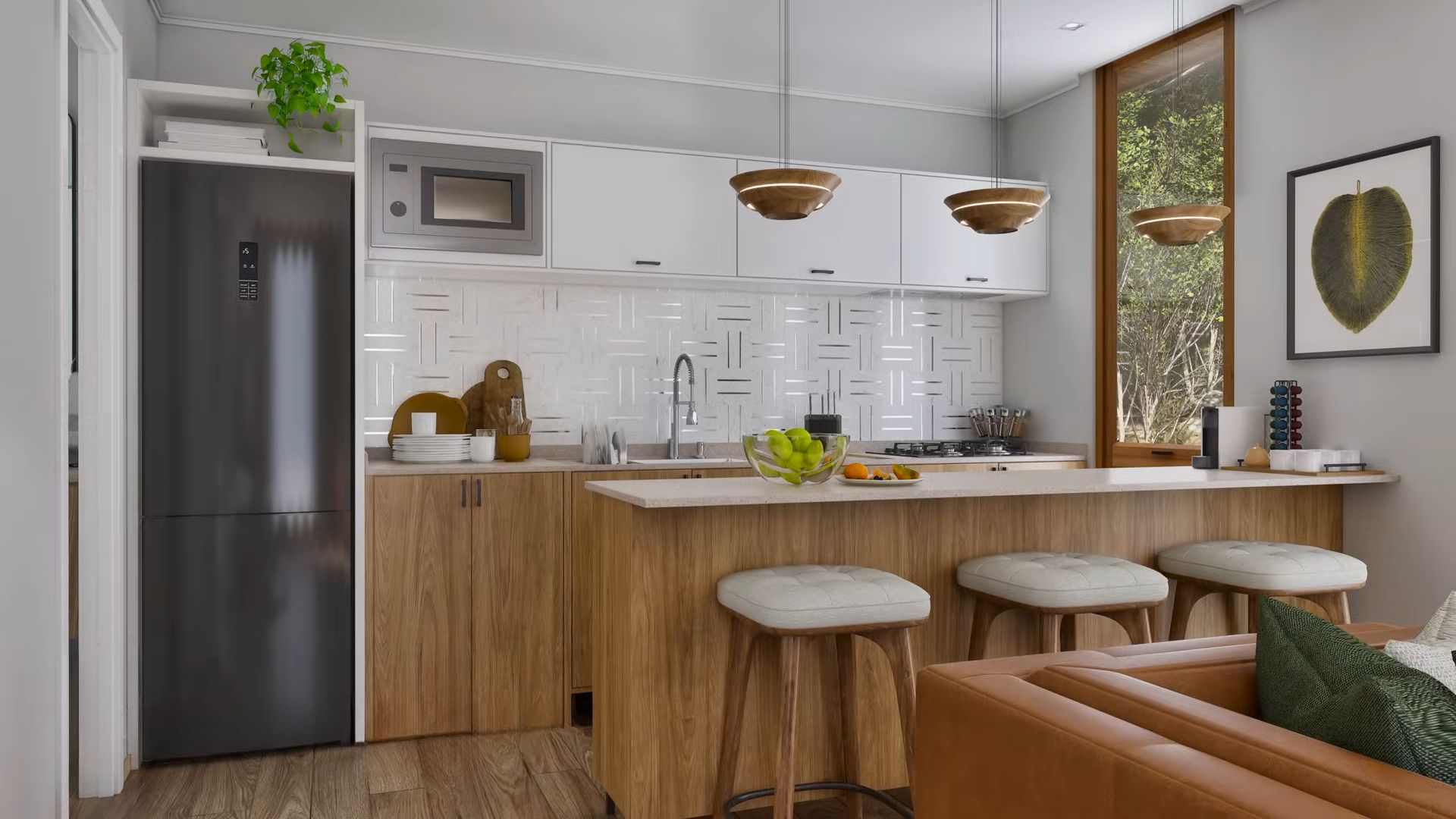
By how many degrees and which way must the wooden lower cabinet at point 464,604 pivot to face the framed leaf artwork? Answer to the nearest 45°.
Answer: approximately 90° to its left

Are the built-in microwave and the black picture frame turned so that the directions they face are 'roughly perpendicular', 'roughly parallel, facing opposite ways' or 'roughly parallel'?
roughly perpendicular

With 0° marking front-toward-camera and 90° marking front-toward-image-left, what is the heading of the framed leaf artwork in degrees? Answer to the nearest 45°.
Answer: approximately 45°

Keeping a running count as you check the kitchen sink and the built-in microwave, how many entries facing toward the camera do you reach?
2

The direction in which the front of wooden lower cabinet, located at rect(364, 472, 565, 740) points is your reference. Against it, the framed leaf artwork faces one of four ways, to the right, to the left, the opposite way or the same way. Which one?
to the right

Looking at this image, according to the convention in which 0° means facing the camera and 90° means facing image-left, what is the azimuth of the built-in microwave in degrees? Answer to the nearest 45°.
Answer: approximately 0°
